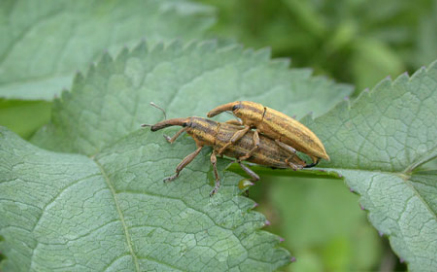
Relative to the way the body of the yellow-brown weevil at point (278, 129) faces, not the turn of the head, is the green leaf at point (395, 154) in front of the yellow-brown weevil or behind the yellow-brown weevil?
behind

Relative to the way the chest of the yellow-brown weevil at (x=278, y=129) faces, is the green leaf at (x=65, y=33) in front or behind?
in front

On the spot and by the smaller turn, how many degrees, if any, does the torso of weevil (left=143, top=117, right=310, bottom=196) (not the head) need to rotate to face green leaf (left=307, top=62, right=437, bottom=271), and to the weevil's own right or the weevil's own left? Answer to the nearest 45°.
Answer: approximately 180°

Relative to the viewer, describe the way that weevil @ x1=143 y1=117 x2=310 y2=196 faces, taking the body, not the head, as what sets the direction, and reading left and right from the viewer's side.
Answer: facing to the left of the viewer

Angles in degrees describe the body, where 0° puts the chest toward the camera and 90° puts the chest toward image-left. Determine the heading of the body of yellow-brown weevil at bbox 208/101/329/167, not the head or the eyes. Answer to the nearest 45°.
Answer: approximately 90°
